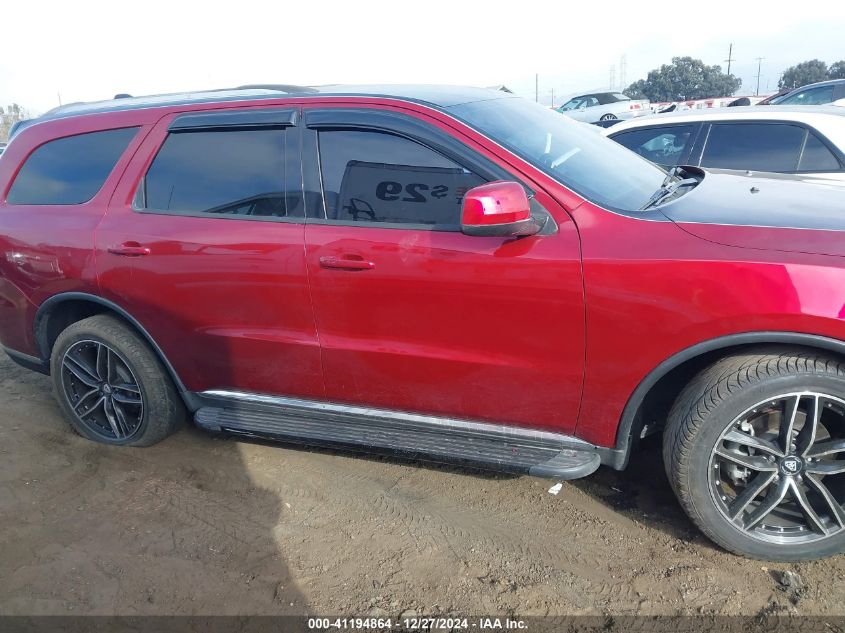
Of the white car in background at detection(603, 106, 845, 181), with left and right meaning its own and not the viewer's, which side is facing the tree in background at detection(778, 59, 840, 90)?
right

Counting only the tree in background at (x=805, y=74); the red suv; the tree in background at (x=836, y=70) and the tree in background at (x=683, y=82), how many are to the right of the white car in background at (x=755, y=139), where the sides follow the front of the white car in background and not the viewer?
3

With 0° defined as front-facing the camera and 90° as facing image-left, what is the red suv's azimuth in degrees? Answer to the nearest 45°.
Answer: approximately 315°

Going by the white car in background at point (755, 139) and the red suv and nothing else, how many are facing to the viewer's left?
1

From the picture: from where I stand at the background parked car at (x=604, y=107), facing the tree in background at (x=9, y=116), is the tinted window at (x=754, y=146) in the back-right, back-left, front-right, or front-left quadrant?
back-left

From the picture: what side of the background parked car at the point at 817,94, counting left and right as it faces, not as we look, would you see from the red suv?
left

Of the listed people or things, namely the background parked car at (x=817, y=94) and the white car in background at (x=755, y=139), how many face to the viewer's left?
2

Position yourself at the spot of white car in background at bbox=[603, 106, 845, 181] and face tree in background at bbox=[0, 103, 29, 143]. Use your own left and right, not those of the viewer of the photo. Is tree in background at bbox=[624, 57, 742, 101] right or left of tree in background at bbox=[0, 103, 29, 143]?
right

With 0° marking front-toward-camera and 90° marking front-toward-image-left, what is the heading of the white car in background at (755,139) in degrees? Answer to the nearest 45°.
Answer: approximately 90°

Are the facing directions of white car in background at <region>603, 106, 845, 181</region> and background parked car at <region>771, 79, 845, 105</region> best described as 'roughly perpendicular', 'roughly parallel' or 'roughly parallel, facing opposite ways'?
roughly parallel

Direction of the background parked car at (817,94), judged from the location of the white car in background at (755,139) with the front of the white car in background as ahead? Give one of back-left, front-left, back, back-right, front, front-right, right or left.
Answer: right

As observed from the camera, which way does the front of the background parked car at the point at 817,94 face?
facing to the left of the viewer

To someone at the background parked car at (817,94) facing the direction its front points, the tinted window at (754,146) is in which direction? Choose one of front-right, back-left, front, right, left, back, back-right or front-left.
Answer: left
